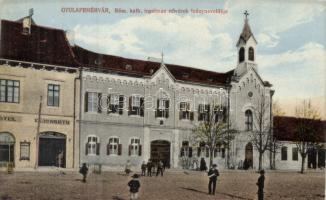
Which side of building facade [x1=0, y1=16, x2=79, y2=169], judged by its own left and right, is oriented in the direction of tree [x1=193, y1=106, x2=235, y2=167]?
left

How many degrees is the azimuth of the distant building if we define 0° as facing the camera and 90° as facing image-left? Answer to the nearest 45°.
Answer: approximately 0°

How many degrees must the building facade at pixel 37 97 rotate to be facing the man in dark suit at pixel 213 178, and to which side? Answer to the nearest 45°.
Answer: approximately 90° to its left

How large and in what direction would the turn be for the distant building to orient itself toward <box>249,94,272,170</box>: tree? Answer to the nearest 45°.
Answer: approximately 90° to its right

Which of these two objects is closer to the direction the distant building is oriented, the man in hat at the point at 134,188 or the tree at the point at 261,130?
the man in hat

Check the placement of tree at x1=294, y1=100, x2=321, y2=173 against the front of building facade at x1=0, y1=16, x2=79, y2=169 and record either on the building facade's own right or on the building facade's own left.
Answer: on the building facade's own left

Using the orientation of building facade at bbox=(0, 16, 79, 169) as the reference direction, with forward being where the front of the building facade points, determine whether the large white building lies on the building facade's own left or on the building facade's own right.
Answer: on the building facade's own left

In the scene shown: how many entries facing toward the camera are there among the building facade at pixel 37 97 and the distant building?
2
